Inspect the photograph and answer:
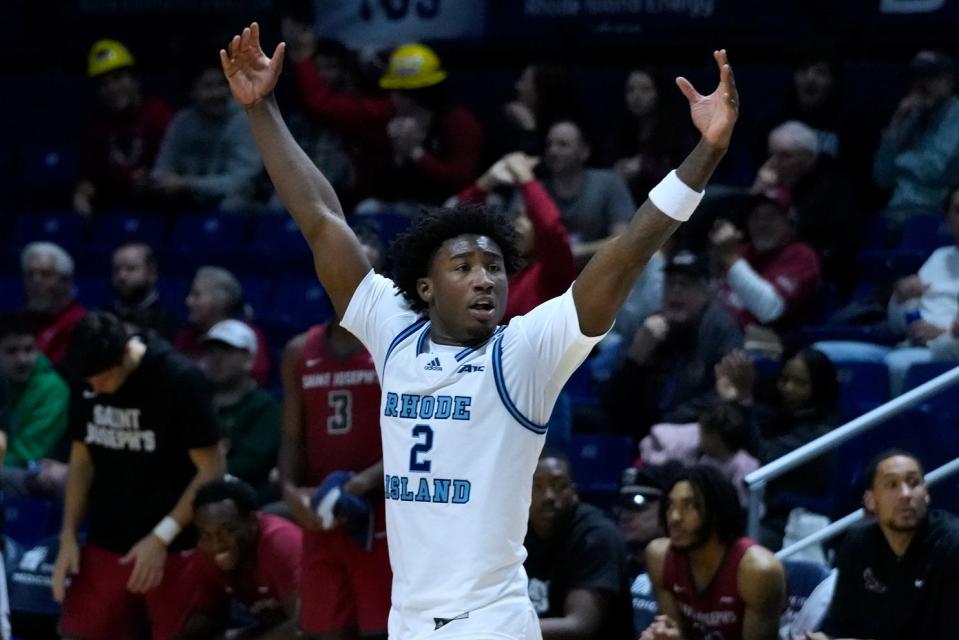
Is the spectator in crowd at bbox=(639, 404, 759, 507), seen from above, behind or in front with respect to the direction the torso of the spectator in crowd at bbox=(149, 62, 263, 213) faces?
in front

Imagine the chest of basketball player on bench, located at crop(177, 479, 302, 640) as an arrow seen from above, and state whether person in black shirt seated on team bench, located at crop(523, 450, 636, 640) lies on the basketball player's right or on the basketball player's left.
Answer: on the basketball player's left

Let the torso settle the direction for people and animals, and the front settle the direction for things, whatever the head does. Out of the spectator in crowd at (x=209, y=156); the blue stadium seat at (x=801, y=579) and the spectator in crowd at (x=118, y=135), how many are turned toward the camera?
3

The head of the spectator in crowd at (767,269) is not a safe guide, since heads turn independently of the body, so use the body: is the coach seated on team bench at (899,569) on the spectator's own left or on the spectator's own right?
on the spectator's own left

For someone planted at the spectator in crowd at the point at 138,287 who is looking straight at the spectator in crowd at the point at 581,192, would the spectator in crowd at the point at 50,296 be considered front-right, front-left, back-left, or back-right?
back-left

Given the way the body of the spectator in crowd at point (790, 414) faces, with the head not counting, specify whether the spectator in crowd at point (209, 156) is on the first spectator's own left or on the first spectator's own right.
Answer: on the first spectator's own right

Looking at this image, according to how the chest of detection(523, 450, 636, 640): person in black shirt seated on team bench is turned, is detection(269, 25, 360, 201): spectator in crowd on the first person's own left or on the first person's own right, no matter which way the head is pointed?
on the first person's own right

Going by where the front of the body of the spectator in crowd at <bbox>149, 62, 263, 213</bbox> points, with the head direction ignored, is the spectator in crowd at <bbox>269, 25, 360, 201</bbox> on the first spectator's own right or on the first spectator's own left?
on the first spectator's own left

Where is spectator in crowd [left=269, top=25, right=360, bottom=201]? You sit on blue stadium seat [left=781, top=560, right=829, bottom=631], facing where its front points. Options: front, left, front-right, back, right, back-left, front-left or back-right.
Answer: back-right
